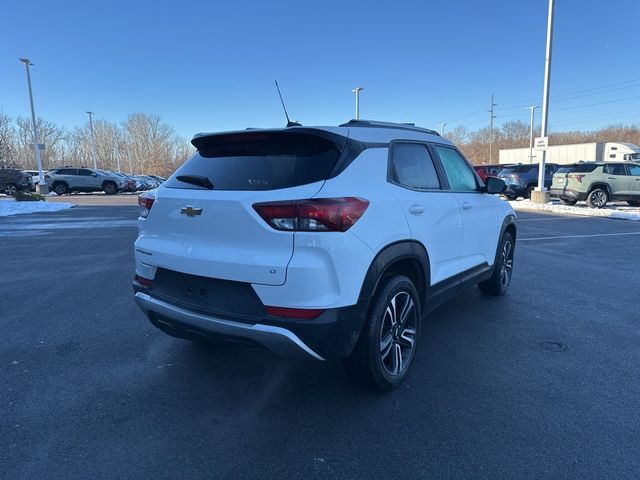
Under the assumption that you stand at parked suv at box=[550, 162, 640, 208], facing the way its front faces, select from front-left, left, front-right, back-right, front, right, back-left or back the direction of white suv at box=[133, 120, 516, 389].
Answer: back-right

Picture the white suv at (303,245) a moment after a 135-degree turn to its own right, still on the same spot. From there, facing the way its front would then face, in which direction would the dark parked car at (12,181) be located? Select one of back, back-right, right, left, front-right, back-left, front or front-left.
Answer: back-right

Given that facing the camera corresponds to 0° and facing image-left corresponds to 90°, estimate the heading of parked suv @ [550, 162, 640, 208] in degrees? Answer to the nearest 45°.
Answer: approximately 225°

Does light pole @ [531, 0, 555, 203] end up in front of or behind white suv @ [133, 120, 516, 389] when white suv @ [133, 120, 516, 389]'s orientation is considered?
in front

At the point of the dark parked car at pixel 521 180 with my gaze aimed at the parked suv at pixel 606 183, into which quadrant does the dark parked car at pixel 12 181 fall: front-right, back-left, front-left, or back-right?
back-right

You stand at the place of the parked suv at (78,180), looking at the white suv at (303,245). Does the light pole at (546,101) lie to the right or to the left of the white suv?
left

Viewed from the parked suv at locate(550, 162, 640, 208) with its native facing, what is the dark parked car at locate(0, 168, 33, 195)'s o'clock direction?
The dark parked car is roughly at 7 o'clock from the parked suv.

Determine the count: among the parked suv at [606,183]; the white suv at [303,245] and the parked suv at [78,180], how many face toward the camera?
0

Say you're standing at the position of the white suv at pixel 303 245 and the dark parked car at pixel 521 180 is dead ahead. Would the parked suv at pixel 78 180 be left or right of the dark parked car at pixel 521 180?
left

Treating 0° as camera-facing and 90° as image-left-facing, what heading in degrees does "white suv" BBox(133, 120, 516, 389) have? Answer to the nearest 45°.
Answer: approximately 225°

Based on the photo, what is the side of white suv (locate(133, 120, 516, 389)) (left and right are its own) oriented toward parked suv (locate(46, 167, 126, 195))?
left

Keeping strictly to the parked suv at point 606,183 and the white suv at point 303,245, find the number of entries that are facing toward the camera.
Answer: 0
